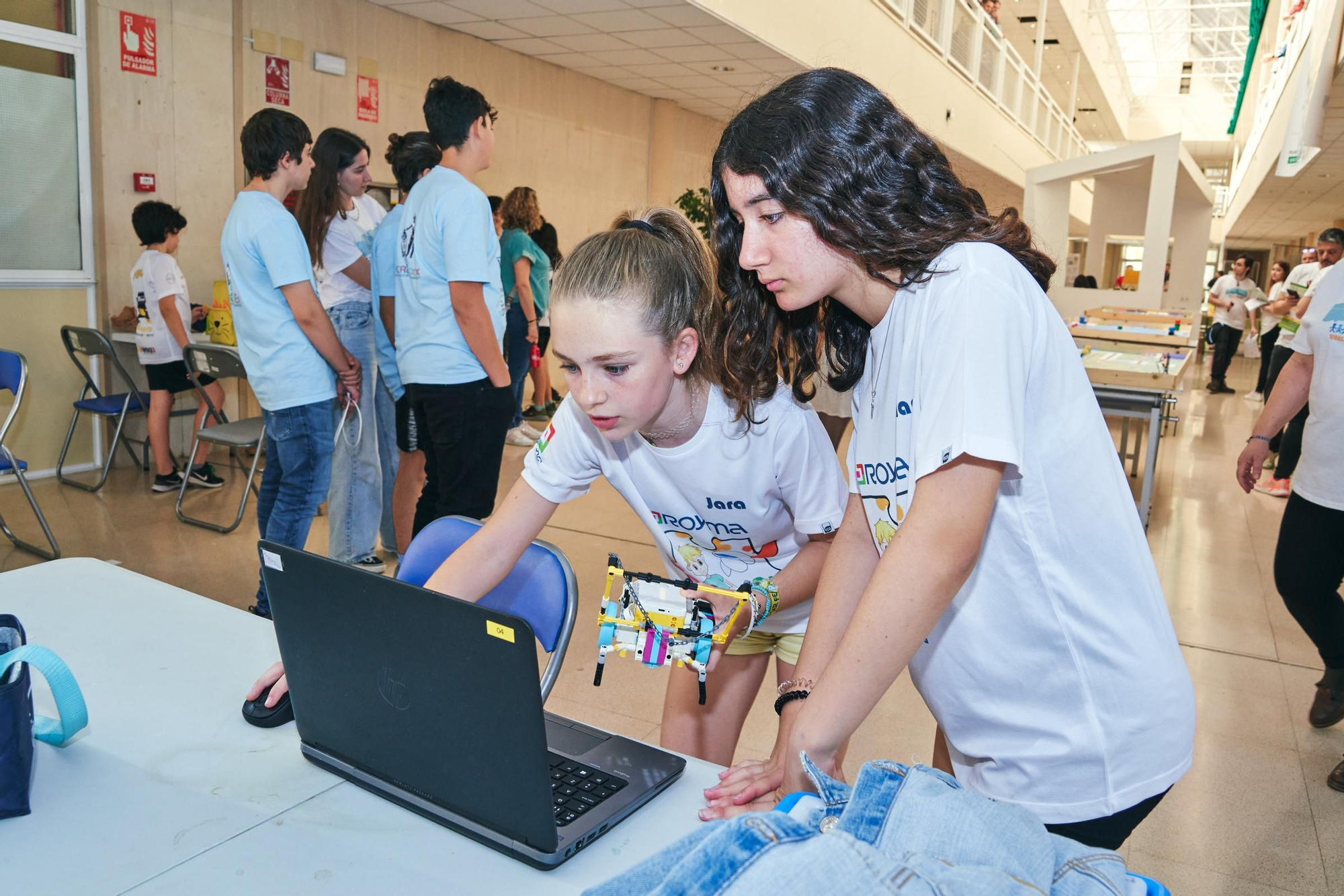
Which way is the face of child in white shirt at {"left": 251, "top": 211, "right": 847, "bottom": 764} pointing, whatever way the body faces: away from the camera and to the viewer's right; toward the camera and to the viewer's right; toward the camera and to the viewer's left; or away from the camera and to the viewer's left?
toward the camera and to the viewer's left

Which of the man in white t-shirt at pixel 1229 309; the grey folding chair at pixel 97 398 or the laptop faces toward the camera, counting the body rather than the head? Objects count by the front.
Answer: the man in white t-shirt

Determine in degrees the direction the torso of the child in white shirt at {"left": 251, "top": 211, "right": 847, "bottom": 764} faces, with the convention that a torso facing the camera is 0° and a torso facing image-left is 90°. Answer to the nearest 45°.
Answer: approximately 45°

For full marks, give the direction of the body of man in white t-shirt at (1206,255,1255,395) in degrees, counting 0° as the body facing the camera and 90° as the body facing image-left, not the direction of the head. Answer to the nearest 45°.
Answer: approximately 0°

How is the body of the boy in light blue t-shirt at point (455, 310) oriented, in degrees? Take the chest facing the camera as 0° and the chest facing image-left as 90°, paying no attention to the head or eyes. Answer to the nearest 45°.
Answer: approximately 225°

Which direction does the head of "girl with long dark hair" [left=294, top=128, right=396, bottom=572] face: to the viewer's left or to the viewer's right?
to the viewer's right

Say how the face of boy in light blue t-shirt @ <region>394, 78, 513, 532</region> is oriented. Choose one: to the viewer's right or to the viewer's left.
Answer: to the viewer's right

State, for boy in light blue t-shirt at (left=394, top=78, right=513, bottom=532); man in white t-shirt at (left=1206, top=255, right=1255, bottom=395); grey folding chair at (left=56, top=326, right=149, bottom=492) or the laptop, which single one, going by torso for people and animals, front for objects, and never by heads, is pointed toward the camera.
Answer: the man in white t-shirt

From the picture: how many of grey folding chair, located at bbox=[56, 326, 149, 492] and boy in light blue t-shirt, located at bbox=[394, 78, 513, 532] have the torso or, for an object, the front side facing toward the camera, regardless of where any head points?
0

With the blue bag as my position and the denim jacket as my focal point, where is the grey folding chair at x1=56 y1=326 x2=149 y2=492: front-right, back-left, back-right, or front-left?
back-left

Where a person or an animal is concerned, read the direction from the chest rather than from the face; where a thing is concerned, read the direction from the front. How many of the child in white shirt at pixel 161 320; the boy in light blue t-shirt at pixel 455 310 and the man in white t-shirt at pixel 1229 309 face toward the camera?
1

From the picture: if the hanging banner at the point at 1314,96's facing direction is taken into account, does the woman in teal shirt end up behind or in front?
in front

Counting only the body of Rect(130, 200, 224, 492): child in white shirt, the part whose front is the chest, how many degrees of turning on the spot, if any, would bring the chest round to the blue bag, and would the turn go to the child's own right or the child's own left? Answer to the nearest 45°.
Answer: approximately 135° to the child's own right
